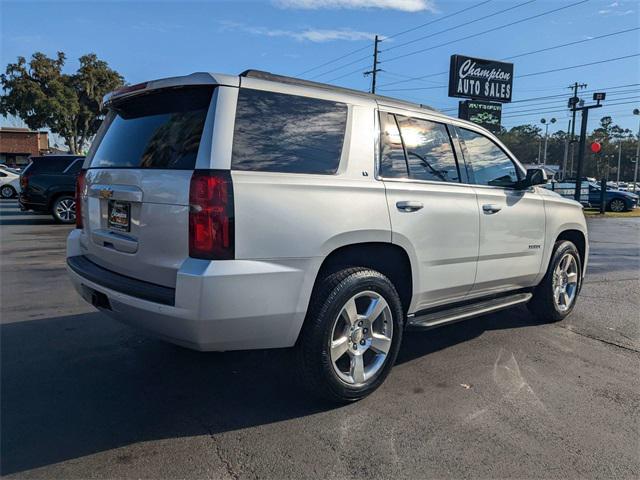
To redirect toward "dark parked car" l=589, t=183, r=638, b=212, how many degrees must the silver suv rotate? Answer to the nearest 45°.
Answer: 0° — it already faces it

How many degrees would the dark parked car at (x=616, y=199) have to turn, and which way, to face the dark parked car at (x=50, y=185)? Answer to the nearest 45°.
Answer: approximately 135° to its right

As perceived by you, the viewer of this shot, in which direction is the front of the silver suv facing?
facing away from the viewer and to the right of the viewer

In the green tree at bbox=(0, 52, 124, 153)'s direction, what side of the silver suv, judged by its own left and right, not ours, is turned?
left

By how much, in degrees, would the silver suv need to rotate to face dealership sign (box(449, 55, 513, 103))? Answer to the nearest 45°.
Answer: approximately 45° to its left

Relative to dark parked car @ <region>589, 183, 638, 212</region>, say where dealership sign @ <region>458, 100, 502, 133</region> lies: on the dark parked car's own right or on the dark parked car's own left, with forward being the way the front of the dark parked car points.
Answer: on the dark parked car's own right

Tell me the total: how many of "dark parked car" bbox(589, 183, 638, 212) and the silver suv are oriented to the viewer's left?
0
